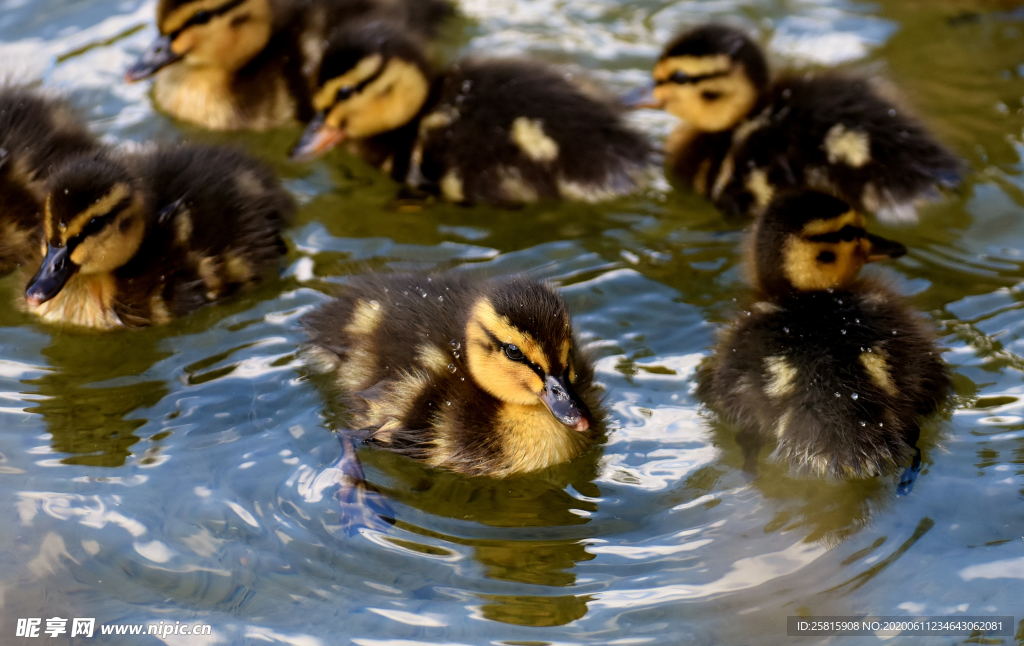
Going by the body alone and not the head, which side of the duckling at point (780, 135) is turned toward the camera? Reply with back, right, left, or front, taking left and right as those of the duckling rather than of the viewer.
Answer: left

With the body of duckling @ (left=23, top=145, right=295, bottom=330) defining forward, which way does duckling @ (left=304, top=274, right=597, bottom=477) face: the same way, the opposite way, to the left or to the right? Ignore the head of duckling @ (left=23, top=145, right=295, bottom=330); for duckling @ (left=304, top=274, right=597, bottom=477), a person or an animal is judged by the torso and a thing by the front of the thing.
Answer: to the left

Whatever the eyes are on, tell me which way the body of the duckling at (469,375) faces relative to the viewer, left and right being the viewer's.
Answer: facing the viewer and to the right of the viewer

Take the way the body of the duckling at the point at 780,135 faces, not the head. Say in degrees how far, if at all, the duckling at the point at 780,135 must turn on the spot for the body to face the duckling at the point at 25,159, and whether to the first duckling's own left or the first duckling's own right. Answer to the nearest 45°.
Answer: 0° — it already faces it

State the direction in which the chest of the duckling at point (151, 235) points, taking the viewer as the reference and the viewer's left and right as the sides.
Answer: facing the viewer and to the left of the viewer

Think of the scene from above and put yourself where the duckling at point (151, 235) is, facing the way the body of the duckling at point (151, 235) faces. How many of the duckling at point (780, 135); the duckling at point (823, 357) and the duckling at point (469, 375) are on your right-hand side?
0

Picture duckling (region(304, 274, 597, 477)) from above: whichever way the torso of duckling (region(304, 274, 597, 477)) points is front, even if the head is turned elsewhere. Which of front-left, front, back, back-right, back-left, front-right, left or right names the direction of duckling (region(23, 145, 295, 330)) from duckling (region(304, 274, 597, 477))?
back

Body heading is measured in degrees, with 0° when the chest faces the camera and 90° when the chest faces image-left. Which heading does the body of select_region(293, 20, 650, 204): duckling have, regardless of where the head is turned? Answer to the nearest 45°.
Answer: approximately 90°

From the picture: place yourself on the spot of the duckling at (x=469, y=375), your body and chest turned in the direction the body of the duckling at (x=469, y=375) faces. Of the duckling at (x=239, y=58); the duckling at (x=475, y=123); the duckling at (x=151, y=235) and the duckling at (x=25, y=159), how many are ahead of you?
0

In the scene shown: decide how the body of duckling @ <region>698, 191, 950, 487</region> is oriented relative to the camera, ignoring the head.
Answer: away from the camera
